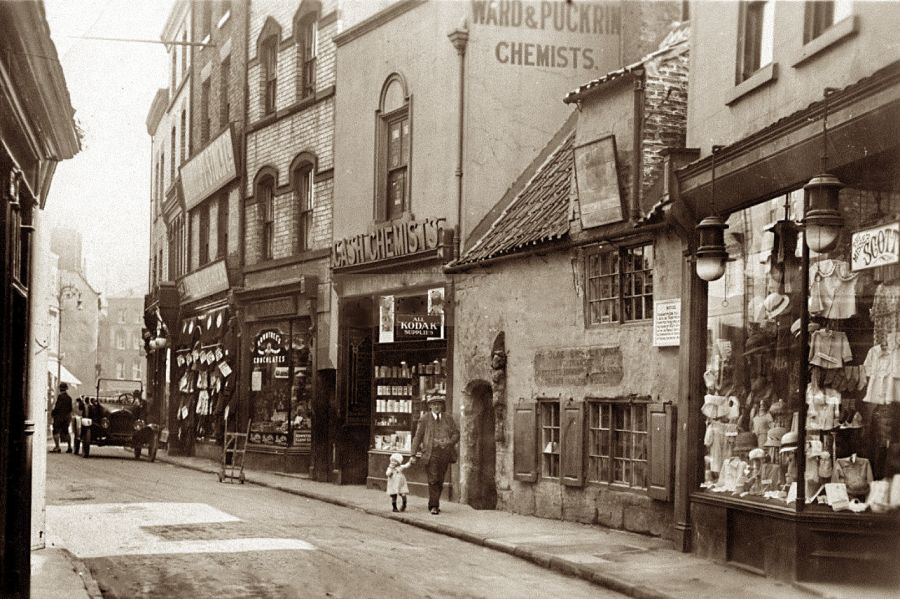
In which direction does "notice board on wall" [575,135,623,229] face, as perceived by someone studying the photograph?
facing the viewer and to the left of the viewer

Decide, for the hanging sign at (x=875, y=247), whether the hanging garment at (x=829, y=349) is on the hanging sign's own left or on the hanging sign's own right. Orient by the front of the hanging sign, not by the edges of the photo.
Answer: on the hanging sign's own right

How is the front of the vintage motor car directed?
toward the camera

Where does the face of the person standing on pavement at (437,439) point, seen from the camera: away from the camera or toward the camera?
toward the camera

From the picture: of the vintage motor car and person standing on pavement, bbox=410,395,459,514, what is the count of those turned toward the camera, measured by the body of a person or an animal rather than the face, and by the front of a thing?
2

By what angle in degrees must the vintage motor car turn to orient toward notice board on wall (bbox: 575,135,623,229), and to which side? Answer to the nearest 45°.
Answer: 0° — it already faces it

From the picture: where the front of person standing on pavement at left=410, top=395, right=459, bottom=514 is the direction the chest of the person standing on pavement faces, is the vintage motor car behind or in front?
behind
